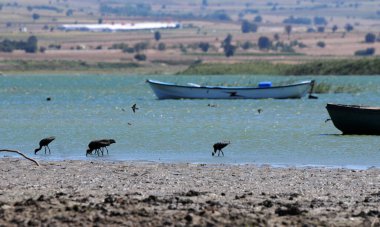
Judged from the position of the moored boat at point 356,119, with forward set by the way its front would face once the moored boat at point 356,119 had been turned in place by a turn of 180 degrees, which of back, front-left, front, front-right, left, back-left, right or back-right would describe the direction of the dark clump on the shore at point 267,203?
right

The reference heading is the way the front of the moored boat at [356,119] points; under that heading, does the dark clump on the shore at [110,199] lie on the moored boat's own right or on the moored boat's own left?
on the moored boat's own left

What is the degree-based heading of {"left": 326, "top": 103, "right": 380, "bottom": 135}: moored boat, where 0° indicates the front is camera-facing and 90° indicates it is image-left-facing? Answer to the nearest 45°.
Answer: approximately 90°

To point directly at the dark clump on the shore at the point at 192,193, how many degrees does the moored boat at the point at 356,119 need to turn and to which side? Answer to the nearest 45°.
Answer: approximately 90° to its left
